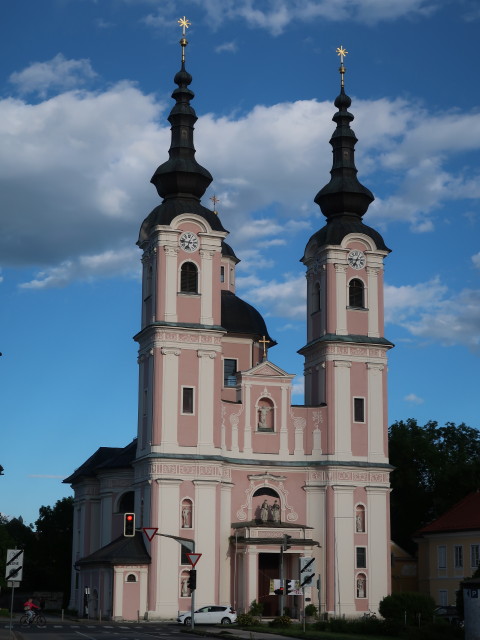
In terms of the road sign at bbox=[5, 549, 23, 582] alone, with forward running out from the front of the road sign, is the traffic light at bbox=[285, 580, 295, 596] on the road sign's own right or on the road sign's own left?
on the road sign's own left

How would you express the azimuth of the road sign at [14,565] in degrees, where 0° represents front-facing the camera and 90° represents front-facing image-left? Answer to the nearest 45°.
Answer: approximately 0°

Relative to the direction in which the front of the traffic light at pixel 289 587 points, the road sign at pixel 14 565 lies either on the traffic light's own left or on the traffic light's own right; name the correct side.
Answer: on the traffic light's own right
